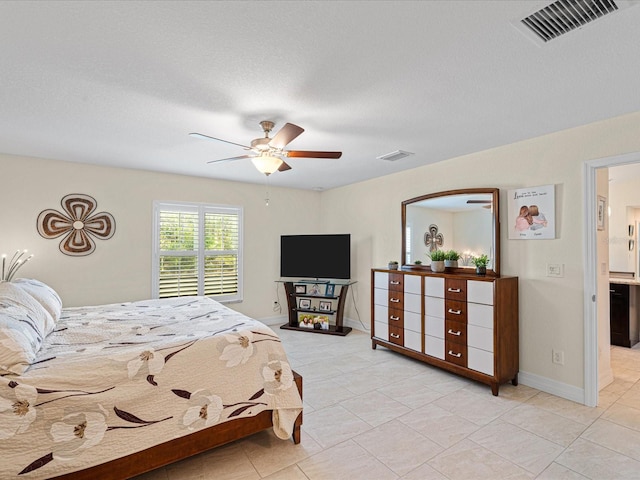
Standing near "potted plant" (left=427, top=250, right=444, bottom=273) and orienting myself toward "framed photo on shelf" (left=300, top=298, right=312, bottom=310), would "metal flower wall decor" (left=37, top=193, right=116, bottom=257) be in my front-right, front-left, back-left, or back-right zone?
front-left

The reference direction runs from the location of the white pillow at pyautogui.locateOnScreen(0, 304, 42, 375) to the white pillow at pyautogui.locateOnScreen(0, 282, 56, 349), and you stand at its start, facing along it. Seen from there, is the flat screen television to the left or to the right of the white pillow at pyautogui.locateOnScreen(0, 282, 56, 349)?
right

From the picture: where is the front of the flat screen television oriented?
toward the camera

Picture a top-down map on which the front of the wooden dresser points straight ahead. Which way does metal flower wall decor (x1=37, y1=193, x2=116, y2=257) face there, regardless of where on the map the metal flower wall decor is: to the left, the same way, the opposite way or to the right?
to the left

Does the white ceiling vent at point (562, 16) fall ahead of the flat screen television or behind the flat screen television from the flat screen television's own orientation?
ahead

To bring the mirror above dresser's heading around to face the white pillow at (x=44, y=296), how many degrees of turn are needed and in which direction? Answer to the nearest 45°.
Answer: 0° — it already faces it

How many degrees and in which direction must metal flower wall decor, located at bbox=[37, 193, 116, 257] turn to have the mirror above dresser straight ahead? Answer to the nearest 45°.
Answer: approximately 45° to its left

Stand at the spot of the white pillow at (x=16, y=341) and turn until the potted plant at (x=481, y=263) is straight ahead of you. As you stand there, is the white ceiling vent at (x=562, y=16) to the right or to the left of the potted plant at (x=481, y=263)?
right

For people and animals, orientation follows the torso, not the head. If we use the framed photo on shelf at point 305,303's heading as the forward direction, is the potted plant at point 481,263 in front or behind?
in front

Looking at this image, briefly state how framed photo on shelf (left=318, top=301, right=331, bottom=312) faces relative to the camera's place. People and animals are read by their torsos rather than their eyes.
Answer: facing the viewer
